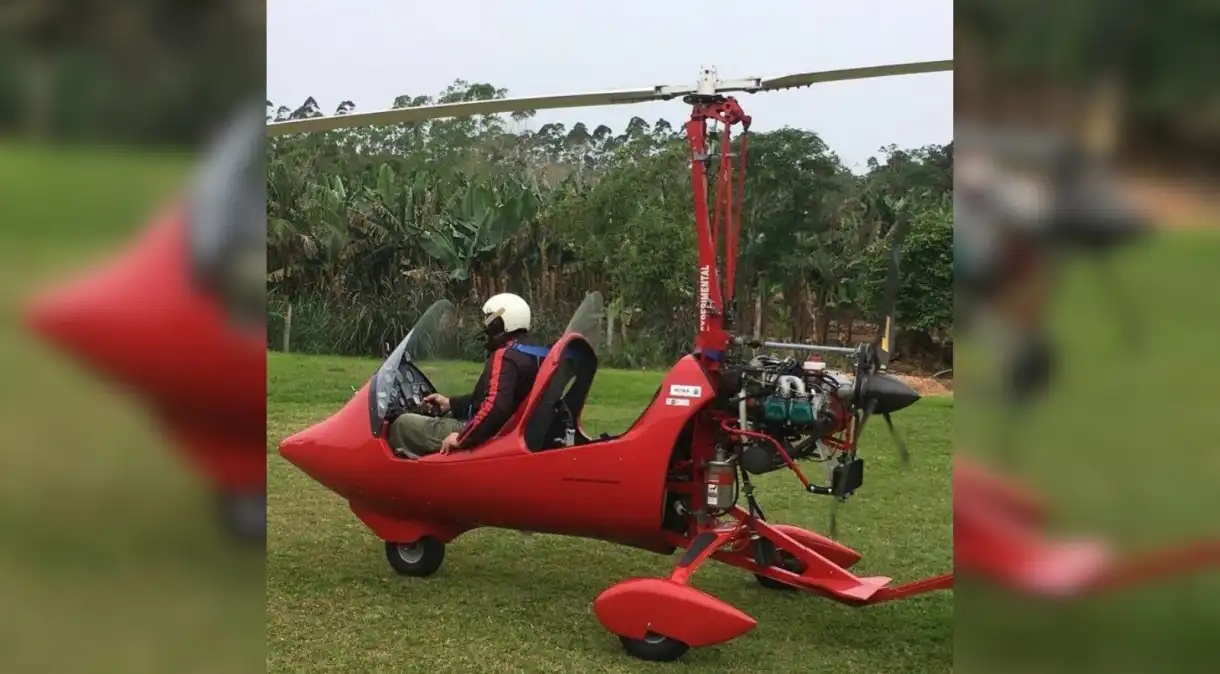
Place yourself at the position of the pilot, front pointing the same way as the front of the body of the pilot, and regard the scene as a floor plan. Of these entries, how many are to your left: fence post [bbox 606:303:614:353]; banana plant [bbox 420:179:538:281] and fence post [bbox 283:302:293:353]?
0

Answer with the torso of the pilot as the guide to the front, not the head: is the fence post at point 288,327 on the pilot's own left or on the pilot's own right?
on the pilot's own right

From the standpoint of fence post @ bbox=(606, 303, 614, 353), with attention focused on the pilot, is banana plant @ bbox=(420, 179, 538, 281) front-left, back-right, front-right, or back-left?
back-right

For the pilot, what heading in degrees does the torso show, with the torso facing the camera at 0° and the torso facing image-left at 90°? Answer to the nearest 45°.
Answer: approximately 90°

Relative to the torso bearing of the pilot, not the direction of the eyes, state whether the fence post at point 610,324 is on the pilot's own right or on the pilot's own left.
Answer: on the pilot's own right

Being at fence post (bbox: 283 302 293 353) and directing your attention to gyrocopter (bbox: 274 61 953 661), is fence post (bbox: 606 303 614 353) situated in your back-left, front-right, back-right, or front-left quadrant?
front-left

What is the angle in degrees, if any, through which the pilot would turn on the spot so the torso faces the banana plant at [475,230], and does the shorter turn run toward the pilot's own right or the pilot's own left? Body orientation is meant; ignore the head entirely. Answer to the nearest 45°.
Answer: approximately 90° to the pilot's own right

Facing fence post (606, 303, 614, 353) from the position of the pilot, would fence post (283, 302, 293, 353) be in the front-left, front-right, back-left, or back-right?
front-left
